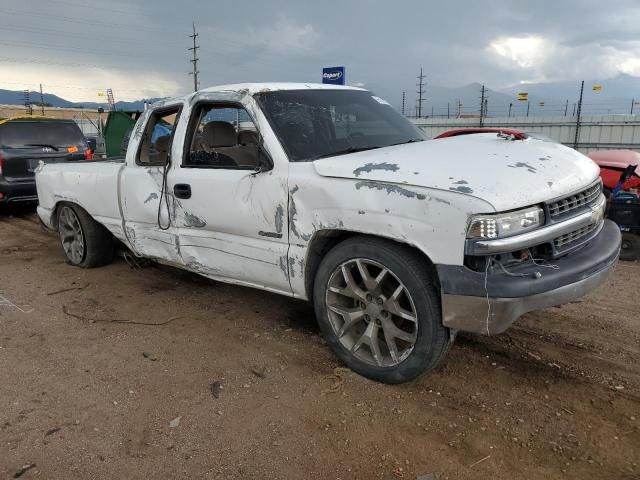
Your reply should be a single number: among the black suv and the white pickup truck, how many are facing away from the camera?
1

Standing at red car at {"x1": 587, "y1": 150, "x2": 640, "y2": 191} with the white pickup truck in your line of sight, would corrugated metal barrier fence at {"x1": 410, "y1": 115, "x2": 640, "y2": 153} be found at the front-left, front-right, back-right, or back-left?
back-right

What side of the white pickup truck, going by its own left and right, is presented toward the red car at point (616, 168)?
left

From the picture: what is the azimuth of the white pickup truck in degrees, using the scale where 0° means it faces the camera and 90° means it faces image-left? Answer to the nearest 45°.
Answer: approximately 315°

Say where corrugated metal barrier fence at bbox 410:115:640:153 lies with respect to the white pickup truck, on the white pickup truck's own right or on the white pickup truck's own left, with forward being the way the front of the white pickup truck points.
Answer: on the white pickup truck's own left

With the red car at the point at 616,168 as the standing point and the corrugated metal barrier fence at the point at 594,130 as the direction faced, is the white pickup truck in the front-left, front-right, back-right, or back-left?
back-left

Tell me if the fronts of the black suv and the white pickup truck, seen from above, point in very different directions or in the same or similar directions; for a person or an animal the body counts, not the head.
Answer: very different directions

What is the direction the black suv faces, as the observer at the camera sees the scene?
facing away from the viewer

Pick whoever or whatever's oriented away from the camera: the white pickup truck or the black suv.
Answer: the black suv

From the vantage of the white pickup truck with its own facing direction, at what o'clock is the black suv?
The black suv is roughly at 6 o'clock from the white pickup truck.

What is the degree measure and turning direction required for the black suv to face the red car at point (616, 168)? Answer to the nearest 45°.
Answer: approximately 135° to its right

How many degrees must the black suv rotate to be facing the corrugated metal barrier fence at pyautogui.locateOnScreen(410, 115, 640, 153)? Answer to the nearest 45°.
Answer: approximately 90° to its right
